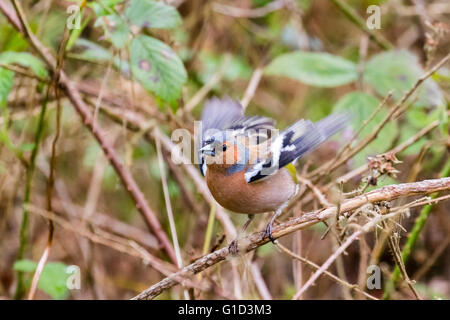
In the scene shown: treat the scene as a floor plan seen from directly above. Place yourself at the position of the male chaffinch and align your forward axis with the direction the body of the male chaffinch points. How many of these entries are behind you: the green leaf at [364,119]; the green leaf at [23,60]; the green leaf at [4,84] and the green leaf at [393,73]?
2

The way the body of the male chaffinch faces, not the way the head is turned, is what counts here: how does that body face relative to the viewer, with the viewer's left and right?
facing the viewer and to the left of the viewer

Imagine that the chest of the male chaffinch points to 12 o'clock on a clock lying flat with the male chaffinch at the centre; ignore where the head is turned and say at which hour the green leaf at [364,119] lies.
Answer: The green leaf is roughly at 6 o'clock from the male chaffinch.

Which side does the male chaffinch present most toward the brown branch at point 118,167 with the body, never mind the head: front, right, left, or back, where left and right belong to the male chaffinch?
right

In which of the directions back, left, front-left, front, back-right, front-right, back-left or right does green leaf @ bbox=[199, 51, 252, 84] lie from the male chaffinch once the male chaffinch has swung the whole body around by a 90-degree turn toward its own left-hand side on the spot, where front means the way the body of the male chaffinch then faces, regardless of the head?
back-left

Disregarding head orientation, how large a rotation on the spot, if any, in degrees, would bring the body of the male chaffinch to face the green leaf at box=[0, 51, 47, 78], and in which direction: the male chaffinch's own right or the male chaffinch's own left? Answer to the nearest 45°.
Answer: approximately 45° to the male chaffinch's own right
